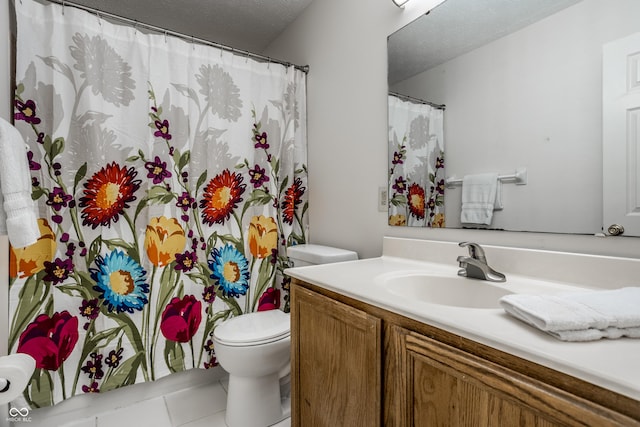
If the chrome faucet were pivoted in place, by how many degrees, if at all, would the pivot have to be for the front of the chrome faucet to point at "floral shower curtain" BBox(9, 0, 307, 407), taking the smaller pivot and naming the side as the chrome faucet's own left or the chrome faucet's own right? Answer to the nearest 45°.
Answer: approximately 45° to the chrome faucet's own right

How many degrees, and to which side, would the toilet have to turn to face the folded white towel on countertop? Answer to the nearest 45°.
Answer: approximately 90° to its left

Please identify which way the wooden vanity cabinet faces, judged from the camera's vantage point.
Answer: facing the viewer and to the left of the viewer

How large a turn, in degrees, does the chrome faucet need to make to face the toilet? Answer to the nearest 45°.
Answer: approximately 45° to its right

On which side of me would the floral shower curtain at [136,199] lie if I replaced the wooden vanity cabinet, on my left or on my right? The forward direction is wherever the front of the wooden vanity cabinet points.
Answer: on my right

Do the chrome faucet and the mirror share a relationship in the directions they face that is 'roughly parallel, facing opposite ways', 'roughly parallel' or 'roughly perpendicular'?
roughly parallel

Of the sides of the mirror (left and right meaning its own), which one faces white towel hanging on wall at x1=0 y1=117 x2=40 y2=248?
front
